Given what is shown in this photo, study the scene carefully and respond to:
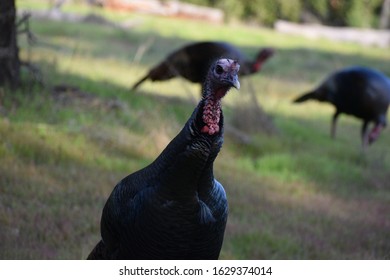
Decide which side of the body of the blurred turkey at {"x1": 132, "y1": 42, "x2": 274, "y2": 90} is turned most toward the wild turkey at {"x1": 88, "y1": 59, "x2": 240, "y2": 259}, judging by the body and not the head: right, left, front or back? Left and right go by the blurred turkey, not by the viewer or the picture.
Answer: right

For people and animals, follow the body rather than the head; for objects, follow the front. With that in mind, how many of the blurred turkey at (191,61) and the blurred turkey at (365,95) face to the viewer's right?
2

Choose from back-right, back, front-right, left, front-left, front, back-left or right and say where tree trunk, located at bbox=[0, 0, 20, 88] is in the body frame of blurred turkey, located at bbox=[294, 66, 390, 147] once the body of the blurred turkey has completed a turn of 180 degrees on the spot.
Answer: front-left

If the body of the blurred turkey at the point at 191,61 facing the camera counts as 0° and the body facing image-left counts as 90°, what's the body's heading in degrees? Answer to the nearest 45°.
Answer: approximately 270°

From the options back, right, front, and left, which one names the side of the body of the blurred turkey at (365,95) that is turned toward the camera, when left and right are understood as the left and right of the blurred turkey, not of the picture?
right

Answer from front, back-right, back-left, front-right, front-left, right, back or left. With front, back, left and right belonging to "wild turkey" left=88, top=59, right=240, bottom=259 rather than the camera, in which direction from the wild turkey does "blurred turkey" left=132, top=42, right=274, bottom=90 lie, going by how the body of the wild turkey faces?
back-left

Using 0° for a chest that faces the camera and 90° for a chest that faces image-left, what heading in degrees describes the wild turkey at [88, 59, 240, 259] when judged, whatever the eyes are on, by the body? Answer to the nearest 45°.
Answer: approximately 315°
